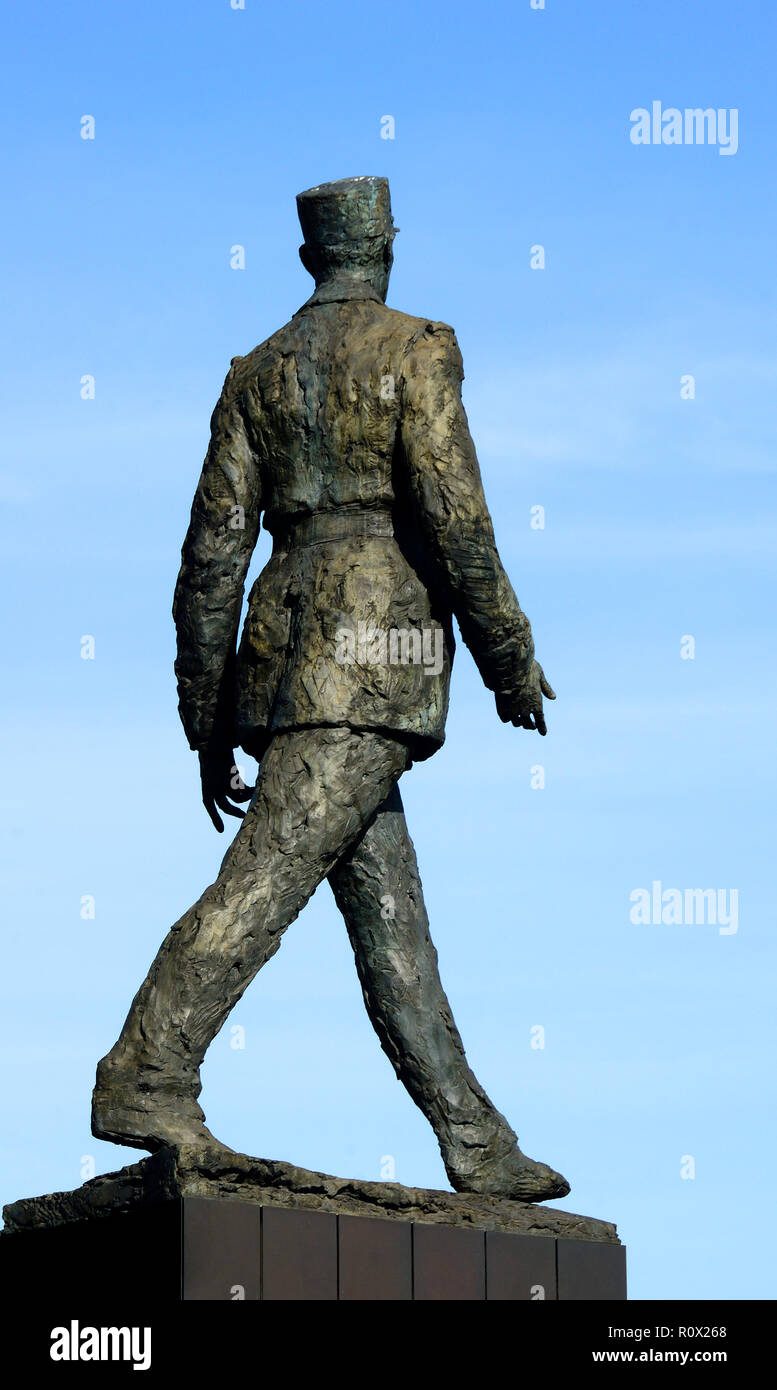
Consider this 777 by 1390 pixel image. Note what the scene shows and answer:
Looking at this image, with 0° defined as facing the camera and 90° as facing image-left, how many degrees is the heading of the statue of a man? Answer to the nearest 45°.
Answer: approximately 225°
